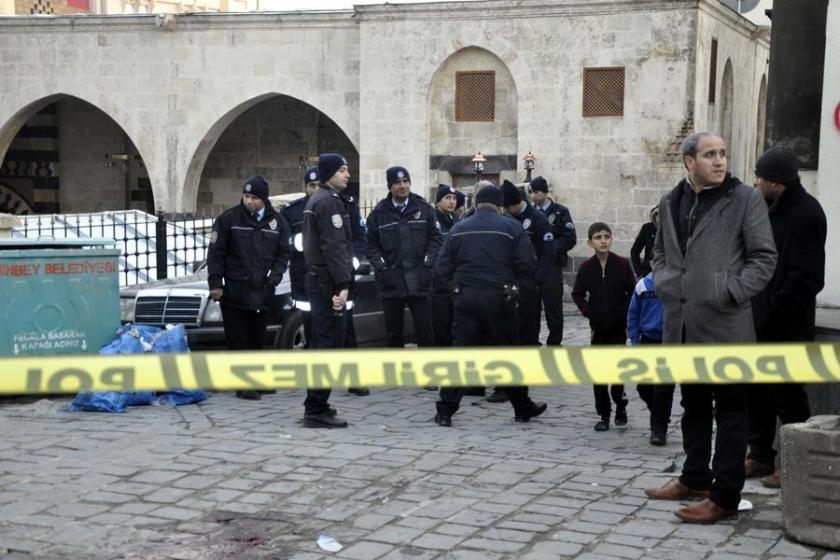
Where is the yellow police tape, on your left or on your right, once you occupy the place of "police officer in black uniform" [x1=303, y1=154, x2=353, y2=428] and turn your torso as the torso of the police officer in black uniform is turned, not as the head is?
on your right

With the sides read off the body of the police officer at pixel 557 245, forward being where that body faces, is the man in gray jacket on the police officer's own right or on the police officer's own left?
on the police officer's own left

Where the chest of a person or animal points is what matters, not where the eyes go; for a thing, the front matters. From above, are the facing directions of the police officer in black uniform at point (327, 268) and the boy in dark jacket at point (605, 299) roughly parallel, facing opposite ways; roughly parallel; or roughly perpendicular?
roughly perpendicular

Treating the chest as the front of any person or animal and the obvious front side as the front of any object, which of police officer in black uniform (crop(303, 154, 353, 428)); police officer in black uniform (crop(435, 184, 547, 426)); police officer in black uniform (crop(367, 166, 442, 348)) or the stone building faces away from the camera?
police officer in black uniform (crop(435, 184, 547, 426))

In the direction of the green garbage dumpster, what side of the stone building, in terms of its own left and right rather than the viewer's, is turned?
front

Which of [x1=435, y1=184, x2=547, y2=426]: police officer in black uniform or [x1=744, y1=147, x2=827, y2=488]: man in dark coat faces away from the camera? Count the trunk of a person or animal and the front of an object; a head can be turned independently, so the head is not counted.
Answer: the police officer in black uniform

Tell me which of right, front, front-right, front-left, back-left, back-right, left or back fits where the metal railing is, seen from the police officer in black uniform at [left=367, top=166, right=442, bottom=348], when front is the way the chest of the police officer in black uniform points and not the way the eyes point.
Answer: back-right

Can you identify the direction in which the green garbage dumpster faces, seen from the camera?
facing the viewer

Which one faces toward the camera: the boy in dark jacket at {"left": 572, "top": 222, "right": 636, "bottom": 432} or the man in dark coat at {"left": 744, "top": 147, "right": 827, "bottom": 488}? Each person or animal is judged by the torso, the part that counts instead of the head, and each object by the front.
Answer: the boy in dark jacket

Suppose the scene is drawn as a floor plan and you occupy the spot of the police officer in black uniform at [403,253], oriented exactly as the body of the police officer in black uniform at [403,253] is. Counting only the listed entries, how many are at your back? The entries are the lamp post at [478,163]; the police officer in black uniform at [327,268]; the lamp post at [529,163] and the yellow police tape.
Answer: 2

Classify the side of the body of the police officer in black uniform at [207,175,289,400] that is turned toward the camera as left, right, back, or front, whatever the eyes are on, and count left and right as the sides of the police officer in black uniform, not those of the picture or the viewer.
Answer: front

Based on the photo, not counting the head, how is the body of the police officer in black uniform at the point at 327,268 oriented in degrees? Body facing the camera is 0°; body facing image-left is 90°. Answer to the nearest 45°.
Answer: approximately 270°
